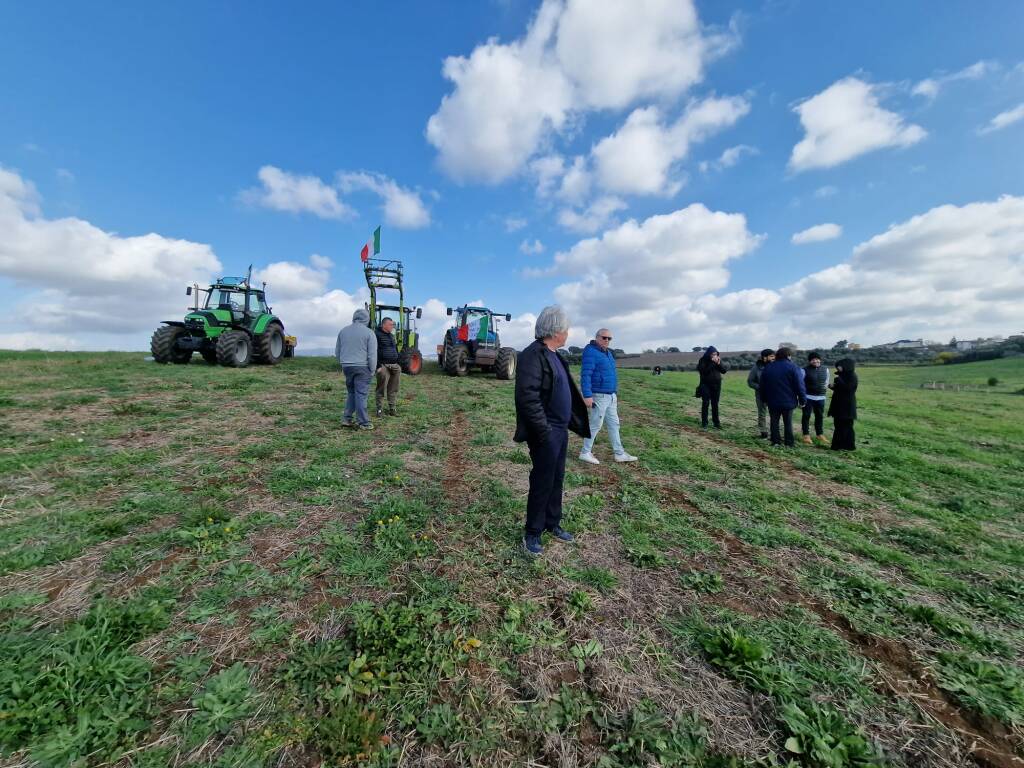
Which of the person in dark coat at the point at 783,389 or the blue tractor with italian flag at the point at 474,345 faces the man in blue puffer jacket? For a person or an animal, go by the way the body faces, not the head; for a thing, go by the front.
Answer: the blue tractor with italian flag

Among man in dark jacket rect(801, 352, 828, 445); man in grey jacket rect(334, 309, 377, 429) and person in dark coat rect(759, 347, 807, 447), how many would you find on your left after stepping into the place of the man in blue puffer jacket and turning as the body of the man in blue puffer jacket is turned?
2

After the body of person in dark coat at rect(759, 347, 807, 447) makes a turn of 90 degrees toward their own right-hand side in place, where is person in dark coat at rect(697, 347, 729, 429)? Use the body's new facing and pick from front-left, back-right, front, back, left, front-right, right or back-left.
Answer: back-left

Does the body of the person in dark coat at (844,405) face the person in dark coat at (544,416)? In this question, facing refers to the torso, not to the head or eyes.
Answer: no

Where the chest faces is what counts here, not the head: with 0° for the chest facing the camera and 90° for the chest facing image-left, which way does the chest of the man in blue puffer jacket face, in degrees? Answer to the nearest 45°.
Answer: approximately 315°

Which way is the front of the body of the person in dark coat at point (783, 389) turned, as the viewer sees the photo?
away from the camera

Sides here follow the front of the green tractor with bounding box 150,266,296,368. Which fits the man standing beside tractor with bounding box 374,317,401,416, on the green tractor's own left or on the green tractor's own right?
on the green tractor's own left

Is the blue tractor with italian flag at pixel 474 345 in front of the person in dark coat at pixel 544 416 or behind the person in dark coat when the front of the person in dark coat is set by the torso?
behind

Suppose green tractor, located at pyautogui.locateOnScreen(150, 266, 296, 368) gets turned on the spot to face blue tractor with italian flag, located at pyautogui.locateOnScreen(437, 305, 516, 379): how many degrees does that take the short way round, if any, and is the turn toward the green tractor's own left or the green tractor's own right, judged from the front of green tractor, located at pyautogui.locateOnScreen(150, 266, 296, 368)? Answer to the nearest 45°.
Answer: approximately 135° to the green tractor's own left

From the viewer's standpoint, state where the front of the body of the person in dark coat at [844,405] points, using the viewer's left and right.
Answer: facing to the left of the viewer

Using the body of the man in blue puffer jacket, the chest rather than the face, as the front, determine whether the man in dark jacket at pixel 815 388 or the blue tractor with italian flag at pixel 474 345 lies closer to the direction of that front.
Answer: the man in dark jacket

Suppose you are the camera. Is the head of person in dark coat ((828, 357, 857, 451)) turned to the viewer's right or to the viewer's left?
to the viewer's left

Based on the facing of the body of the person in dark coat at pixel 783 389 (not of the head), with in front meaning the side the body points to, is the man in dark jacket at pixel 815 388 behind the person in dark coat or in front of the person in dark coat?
in front

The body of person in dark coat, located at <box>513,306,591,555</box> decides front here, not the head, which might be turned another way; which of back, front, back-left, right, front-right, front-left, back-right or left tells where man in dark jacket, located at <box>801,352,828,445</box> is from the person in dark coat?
left

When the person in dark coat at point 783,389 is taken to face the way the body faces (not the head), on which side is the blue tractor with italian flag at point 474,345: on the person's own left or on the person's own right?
on the person's own left

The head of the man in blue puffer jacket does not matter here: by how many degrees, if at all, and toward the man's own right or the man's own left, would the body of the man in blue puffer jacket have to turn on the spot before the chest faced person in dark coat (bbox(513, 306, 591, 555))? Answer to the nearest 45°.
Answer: approximately 45° to the man's own right

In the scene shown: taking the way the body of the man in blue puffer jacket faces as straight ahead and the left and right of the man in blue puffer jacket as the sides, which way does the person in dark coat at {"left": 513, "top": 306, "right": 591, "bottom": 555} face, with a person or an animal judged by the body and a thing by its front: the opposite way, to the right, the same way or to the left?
the same way

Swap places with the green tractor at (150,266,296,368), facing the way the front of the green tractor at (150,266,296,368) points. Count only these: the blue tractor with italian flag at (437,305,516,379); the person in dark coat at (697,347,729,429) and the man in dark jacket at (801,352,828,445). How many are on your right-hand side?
0

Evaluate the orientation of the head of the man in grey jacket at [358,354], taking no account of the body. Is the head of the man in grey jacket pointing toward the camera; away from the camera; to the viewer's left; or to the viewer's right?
away from the camera

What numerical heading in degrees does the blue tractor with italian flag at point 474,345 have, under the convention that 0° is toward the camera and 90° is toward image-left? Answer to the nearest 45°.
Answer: approximately 0°

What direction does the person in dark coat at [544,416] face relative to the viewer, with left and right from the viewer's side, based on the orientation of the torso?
facing the viewer and to the right of the viewer
